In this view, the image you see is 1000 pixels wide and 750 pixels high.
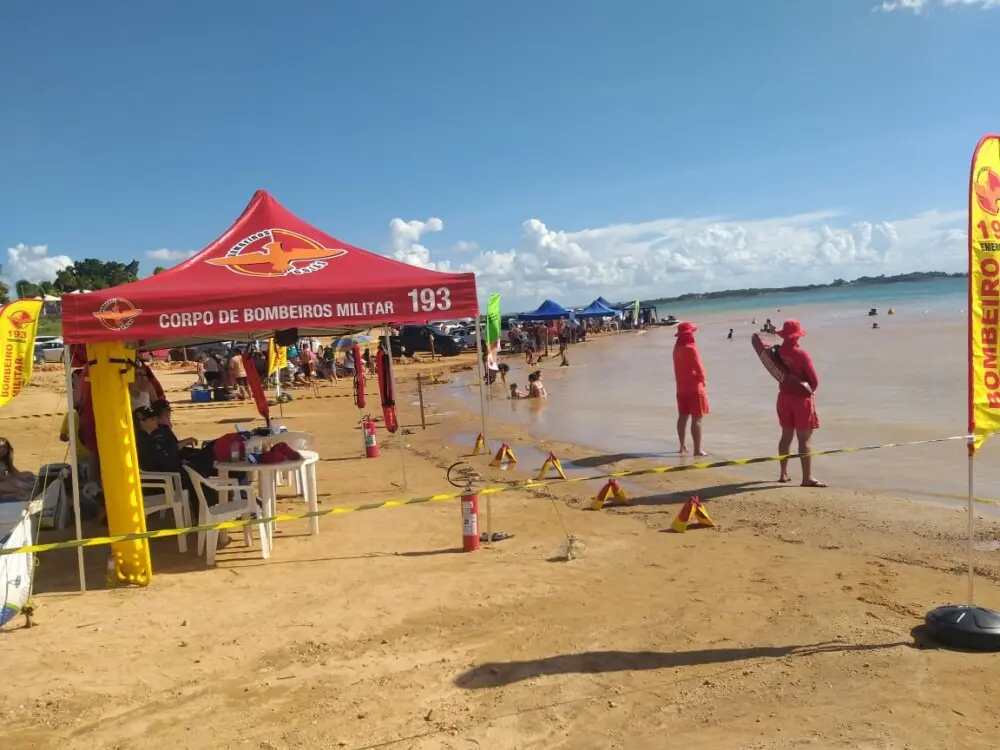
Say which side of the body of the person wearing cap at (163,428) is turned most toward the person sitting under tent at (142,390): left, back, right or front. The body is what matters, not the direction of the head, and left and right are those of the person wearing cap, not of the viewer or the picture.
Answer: left

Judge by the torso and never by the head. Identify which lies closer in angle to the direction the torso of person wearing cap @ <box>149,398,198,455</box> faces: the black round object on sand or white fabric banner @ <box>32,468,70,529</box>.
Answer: the black round object on sand

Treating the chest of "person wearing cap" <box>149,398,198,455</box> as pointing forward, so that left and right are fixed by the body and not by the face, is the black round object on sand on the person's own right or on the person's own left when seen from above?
on the person's own right

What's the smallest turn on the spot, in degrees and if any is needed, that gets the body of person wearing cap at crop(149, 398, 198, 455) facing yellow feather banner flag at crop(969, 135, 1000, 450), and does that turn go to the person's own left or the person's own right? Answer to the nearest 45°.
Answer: approximately 45° to the person's own right

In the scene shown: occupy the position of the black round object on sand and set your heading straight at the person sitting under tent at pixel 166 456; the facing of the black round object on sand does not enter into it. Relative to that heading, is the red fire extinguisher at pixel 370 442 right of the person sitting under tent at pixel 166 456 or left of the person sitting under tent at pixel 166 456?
right

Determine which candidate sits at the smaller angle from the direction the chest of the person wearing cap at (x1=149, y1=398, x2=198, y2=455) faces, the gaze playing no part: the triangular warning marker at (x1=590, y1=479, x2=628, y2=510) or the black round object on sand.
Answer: the triangular warning marker

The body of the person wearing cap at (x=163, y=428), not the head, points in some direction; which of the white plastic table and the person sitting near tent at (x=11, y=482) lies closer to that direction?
the white plastic table

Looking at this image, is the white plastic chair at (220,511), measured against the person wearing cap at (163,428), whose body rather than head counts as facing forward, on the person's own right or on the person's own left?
on the person's own right

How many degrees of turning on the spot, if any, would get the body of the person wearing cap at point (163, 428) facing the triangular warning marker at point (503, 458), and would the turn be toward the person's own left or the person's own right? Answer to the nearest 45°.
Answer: approximately 45° to the person's own left

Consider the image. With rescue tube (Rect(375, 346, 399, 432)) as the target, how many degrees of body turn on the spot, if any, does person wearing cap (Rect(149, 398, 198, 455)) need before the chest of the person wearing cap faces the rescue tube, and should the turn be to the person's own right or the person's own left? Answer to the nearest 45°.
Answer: approximately 45° to the person's own left

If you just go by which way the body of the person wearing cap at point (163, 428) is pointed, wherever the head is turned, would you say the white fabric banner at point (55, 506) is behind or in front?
behind

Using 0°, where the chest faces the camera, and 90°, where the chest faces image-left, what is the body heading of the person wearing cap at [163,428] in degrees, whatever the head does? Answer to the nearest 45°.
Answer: approximately 270°

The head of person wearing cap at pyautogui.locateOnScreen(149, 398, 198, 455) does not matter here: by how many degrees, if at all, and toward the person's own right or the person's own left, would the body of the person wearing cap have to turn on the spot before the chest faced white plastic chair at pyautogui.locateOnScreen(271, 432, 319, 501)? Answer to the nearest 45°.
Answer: approximately 45° to the person's own left
